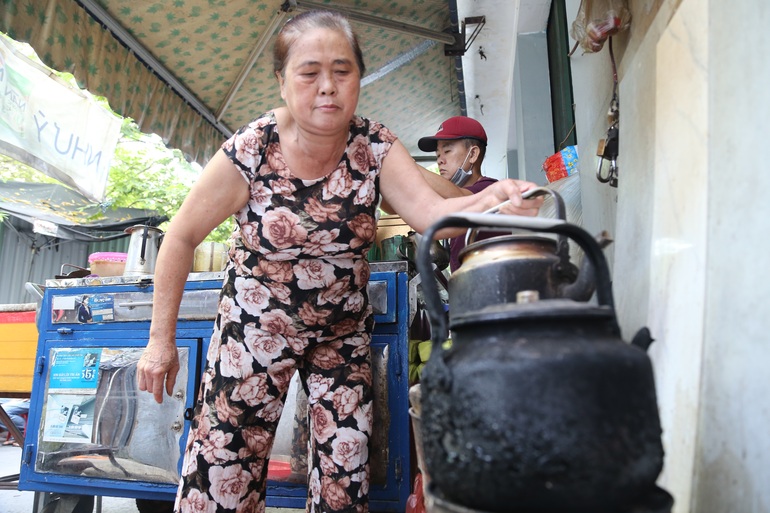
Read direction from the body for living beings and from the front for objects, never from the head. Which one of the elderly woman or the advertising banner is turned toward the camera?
the elderly woman

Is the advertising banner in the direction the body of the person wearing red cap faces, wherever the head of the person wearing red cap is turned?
no

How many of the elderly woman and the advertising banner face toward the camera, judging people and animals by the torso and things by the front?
1

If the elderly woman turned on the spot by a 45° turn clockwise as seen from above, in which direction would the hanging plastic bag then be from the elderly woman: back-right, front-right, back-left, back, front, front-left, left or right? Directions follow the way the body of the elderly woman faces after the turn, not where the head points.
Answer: back-left

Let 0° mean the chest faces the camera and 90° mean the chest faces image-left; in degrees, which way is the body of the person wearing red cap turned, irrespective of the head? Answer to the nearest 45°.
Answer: approximately 45°

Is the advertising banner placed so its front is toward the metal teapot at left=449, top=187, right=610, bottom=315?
no

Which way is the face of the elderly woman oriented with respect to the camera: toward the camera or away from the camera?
toward the camera

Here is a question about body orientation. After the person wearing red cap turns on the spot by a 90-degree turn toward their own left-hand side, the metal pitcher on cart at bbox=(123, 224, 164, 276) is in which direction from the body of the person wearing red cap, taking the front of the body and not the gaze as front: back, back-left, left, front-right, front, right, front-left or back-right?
back-right

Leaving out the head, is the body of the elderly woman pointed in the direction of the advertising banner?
no

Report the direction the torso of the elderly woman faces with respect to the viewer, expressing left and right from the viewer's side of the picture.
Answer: facing the viewer
